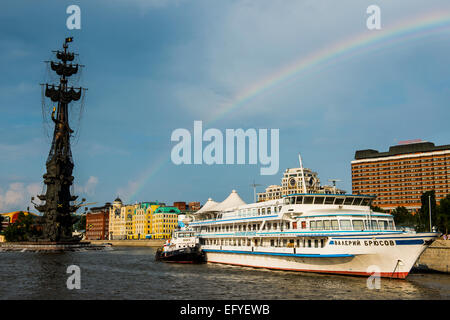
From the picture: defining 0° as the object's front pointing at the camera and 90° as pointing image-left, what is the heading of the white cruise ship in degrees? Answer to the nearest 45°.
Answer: approximately 315°
